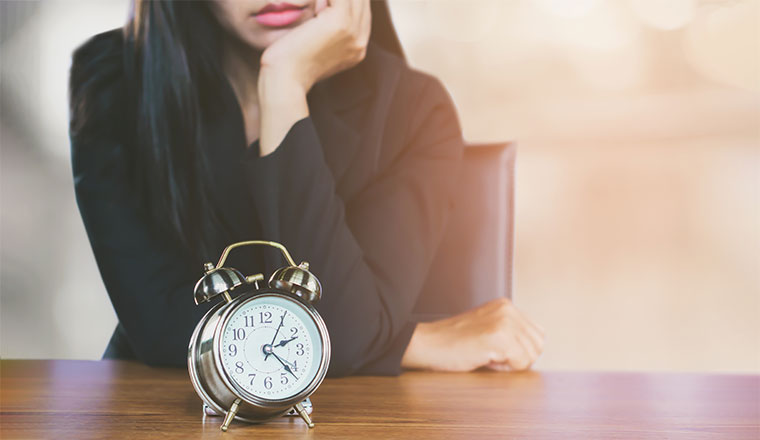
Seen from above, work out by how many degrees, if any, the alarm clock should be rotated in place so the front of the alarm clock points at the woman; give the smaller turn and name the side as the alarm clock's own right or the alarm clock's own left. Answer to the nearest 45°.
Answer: approximately 135° to the alarm clock's own left

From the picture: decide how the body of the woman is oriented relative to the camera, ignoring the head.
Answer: toward the camera

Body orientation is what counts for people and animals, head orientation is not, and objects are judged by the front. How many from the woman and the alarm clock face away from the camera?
0

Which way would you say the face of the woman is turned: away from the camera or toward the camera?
toward the camera

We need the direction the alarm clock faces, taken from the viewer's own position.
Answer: facing the viewer and to the right of the viewer

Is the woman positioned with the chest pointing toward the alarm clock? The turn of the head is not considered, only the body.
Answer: yes
